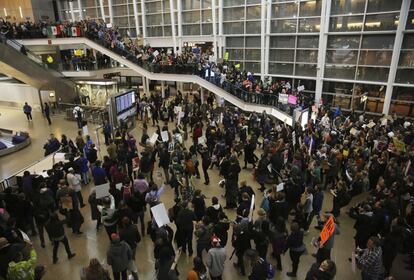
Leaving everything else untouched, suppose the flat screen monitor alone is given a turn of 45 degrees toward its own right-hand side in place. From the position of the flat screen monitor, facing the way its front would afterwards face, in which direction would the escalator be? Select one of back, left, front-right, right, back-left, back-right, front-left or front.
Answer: back-right

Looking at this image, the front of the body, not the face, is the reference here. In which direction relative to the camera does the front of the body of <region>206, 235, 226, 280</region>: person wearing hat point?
away from the camera

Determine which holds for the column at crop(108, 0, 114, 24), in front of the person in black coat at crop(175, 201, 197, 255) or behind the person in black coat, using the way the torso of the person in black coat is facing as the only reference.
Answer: in front

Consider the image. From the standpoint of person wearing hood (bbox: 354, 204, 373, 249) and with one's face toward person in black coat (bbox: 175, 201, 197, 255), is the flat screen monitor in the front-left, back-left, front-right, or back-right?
front-right

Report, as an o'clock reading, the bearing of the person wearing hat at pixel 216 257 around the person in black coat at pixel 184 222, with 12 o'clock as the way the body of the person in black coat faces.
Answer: The person wearing hat is roughly at 5 o'clock from the person in black coat.

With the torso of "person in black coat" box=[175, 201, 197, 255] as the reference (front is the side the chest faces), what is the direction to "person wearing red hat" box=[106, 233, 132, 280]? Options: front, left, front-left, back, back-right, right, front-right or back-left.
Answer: back-left

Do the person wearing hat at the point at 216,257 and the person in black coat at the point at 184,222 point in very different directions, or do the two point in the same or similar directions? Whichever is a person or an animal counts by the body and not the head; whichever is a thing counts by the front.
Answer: same or similar directions

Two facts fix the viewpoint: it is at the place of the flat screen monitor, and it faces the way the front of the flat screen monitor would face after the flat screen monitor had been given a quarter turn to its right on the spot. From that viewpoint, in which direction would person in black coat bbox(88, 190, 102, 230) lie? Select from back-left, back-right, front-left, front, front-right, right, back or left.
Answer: front-left

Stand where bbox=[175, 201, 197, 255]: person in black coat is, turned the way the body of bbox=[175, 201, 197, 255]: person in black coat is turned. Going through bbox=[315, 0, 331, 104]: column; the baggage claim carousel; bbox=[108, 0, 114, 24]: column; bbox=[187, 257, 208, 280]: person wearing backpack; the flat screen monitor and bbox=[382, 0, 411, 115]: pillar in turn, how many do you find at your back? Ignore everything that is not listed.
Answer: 1

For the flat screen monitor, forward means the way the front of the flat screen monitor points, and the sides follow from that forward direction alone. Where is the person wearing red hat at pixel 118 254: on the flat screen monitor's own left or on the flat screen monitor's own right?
on the flat screen monitor's own right

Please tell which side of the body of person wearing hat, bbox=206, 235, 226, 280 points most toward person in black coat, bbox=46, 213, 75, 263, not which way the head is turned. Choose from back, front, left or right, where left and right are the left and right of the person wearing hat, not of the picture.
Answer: left
